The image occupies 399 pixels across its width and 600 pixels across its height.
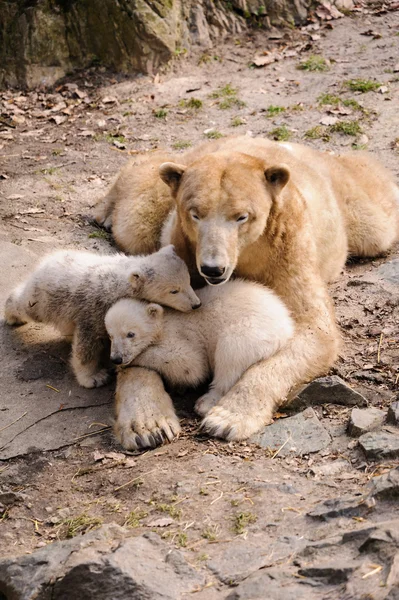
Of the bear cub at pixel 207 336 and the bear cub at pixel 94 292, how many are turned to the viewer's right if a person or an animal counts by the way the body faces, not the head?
1

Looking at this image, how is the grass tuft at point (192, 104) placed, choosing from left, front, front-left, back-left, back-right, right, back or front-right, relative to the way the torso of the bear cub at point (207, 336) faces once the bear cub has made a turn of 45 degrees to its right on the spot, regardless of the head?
front-right

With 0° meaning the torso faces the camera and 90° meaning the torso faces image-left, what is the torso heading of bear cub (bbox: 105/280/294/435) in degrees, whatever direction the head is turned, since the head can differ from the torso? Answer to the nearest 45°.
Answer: approximately 90°

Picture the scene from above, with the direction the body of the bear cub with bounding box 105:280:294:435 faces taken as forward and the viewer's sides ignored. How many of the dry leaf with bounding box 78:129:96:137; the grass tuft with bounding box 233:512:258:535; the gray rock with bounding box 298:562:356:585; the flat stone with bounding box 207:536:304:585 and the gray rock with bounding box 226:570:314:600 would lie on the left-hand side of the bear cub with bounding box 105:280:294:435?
4

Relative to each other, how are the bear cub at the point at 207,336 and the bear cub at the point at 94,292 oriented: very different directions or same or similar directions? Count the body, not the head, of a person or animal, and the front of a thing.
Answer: very different directions

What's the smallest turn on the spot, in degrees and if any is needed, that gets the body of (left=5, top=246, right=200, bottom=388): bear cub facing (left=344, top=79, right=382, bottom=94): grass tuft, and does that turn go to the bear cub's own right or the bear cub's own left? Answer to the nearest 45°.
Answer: approximately 45° to the bear cub's own left

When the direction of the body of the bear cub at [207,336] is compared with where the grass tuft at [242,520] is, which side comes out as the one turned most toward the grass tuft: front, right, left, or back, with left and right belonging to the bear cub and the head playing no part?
left

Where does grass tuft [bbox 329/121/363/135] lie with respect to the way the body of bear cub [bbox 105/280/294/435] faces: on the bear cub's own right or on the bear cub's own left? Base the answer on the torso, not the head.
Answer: on the bear cub's own right

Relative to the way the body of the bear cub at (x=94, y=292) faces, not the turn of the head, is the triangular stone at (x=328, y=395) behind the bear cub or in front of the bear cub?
in front

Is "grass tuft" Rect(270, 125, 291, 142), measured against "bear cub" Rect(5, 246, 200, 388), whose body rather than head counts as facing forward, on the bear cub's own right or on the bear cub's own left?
on the bear cub's own left

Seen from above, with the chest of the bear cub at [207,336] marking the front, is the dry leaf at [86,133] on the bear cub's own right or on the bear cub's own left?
on the bear cub's own right

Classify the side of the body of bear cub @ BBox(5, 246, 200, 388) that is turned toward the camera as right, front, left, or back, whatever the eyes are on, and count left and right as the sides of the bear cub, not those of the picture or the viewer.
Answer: right
